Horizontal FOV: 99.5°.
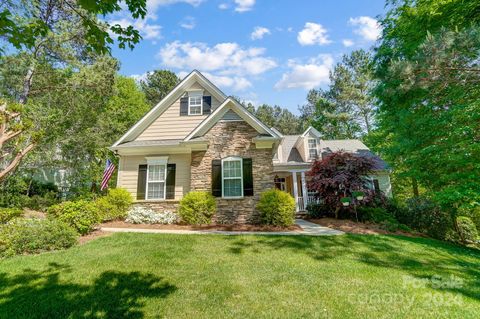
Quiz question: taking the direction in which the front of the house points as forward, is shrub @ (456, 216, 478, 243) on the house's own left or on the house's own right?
on the house's own left

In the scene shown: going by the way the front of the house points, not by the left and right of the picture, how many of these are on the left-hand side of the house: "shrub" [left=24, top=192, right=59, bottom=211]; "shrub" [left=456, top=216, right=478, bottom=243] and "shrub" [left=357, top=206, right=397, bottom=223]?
2

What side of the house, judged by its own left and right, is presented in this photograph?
front

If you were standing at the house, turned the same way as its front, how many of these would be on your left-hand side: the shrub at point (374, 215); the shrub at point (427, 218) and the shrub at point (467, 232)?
3

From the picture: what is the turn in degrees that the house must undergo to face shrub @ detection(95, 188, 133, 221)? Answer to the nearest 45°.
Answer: approximately 90° to its right

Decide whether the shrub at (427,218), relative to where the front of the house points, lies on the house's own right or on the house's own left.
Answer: on the house's own left

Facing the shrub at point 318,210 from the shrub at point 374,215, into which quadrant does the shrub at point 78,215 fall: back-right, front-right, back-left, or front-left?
front-left

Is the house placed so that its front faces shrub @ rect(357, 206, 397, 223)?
no

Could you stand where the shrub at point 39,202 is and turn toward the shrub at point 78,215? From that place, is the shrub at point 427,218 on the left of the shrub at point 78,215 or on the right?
left

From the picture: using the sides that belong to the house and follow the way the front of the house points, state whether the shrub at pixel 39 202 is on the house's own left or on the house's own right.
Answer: on the house's own right

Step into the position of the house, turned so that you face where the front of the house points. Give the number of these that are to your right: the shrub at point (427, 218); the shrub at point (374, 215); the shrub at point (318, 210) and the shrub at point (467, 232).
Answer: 0

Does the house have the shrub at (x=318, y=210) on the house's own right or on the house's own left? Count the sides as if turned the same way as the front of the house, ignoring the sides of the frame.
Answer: on the house's own left

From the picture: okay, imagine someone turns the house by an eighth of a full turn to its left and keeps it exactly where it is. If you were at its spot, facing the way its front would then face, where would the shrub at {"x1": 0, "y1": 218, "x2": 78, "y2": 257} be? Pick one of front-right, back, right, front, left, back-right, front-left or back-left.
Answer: right

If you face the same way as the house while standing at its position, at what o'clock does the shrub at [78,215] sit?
The shrub is roughly at 2 o'clock from the house.
